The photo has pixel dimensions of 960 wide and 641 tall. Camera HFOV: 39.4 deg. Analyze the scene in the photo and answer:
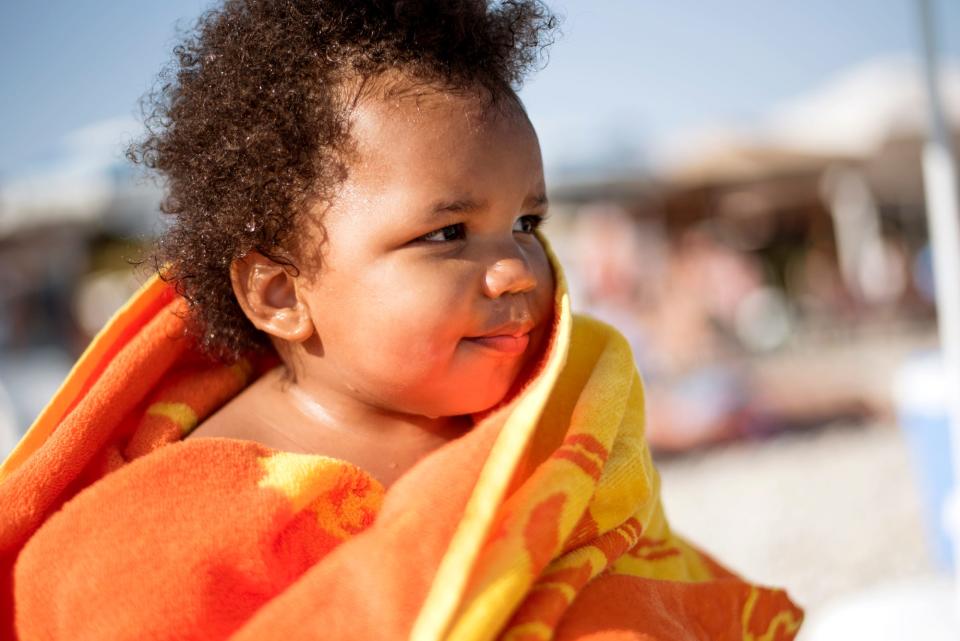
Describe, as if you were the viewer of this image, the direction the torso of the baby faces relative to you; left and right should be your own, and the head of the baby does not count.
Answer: facing the viewer and to the right of the viewer
